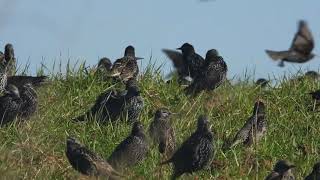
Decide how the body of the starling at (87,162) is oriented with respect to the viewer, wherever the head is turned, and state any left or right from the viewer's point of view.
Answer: facing to the left of the viewer

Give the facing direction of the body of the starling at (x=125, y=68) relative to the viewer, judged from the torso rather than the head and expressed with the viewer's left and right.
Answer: facing the viewer and to the right of the viewer

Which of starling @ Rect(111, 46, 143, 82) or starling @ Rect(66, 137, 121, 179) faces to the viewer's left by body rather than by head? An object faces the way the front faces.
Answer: starling @ Rect(66, 137, 121, 179)

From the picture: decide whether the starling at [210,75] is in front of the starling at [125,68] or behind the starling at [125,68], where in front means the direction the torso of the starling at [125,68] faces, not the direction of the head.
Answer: in front

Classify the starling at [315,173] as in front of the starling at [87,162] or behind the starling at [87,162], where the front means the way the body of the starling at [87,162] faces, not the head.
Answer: behind
